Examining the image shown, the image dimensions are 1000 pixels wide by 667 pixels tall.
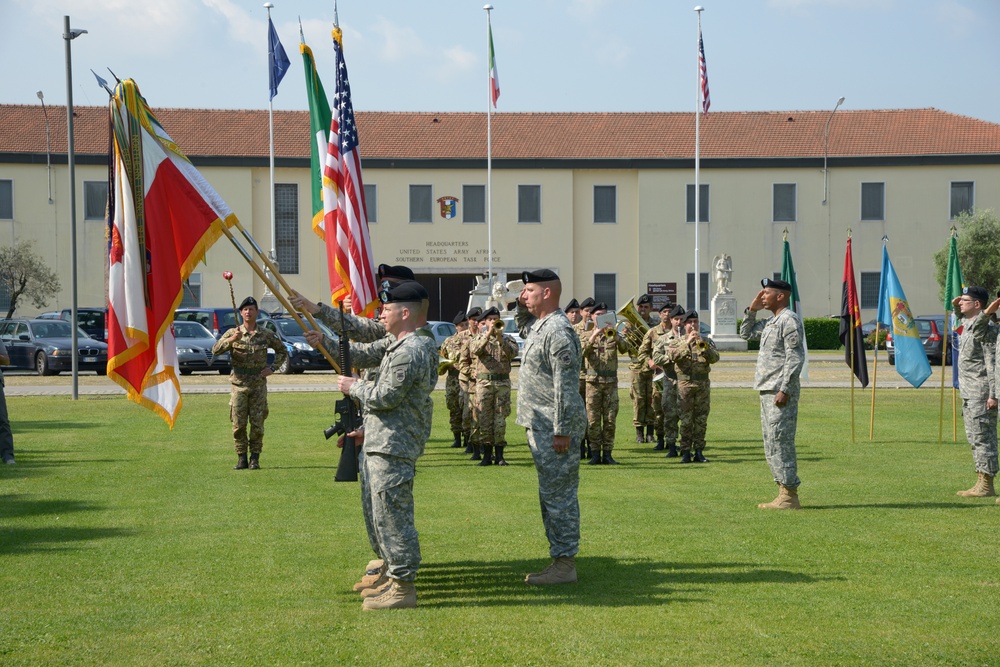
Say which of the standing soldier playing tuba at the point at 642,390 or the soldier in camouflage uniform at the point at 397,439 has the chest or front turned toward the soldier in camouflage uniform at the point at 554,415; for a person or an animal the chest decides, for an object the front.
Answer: the standing soldier playing tuba

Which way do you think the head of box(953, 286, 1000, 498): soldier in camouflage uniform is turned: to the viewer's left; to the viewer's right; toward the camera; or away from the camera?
to the viewer's left

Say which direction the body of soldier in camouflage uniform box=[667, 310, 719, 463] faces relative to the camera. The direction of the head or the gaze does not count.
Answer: toward the camera

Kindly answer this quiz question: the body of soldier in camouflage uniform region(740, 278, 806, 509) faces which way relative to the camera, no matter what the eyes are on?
to the viewer's left

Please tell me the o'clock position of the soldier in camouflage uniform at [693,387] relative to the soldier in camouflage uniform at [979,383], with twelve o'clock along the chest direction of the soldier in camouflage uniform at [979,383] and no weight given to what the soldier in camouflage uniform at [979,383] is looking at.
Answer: the soldier in camouflage uniform at [693,387] is roughly at 1 o'clock from the soldier in camouflage uniform at [979,383].

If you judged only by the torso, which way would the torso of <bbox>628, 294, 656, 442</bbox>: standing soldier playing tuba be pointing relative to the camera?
toward the camera

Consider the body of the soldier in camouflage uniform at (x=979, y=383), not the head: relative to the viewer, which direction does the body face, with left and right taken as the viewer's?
facing to the left of the viewer

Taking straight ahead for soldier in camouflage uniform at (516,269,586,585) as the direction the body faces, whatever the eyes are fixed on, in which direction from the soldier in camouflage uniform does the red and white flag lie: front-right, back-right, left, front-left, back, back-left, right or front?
front

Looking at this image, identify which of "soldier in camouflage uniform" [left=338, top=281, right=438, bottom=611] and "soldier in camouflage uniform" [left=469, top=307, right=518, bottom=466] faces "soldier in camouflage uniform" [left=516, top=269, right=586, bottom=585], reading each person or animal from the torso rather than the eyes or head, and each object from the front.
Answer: "soldier in camouflage uniform" [left=469, top=307, right=518, bottom=466]

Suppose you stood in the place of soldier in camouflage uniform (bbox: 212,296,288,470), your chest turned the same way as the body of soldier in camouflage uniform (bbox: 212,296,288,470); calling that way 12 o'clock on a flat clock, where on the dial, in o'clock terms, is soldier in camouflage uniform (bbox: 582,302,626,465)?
soldier in camouflage uniform (bbox: 582,302,626,465) is roughly at 9 o'clock from soldier in camouflage uniform (bbox: 212,296,288,470).

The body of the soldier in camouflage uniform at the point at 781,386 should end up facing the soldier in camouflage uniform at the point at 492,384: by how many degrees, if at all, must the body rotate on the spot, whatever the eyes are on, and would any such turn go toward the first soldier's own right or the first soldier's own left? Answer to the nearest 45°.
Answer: approximately 45° to the first soldier's own right

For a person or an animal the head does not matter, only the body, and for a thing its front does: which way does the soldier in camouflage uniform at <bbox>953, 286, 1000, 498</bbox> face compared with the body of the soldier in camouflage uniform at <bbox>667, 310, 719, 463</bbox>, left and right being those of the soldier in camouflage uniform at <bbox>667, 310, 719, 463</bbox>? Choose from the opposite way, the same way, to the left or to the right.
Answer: to the right

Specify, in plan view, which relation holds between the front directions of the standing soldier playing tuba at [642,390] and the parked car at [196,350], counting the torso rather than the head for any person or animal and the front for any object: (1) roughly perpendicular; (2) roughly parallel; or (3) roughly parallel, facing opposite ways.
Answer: roughly parallel
